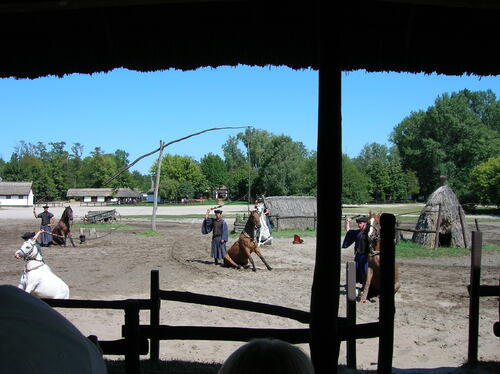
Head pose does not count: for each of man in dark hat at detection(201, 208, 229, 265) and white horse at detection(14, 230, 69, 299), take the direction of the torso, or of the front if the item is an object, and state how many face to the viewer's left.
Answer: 1

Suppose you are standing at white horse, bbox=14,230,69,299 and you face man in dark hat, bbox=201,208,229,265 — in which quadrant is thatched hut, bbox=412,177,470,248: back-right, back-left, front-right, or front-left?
front-right

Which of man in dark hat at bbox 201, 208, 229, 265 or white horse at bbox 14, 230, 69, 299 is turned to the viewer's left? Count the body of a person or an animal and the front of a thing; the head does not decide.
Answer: the white horse

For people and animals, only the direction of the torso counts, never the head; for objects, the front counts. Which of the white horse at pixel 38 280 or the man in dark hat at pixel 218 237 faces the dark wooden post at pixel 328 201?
the man in dark hat

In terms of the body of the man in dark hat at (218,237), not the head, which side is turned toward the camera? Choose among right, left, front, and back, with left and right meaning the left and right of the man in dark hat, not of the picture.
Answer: front

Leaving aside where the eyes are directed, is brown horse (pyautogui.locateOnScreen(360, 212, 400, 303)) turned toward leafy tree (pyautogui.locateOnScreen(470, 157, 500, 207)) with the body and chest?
no

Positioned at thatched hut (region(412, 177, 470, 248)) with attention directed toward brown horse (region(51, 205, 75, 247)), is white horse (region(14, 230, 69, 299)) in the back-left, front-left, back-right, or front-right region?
front-left

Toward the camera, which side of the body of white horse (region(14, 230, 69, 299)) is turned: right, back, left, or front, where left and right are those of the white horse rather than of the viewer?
left

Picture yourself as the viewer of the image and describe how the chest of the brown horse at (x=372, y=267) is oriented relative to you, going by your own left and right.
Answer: facing the viewer and to the left of the viewer

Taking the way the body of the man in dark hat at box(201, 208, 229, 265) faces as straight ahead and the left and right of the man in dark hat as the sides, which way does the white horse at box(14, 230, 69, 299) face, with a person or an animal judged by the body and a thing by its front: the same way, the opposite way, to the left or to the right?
to the right

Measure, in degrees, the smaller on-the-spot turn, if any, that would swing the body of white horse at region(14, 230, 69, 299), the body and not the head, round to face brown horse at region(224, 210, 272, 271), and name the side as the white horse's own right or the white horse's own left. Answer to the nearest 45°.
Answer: approximately 135° to the white horse's own right

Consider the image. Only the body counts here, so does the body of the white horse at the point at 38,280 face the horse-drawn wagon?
no

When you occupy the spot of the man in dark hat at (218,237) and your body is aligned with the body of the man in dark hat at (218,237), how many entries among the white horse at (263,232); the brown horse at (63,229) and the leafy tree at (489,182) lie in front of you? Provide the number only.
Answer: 0

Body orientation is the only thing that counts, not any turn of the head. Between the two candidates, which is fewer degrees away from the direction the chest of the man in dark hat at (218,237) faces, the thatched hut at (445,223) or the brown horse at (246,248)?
the brown horse

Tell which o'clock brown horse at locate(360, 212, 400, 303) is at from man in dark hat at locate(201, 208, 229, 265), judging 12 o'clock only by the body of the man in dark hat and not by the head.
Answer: The brown horse is roughly at 11 o'clock from the man in dark hat.

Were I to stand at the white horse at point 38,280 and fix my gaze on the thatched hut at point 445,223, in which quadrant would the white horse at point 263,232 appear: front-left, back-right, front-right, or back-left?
front-left

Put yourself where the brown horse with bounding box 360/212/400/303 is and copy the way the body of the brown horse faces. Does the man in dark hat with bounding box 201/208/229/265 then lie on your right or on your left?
on your right
